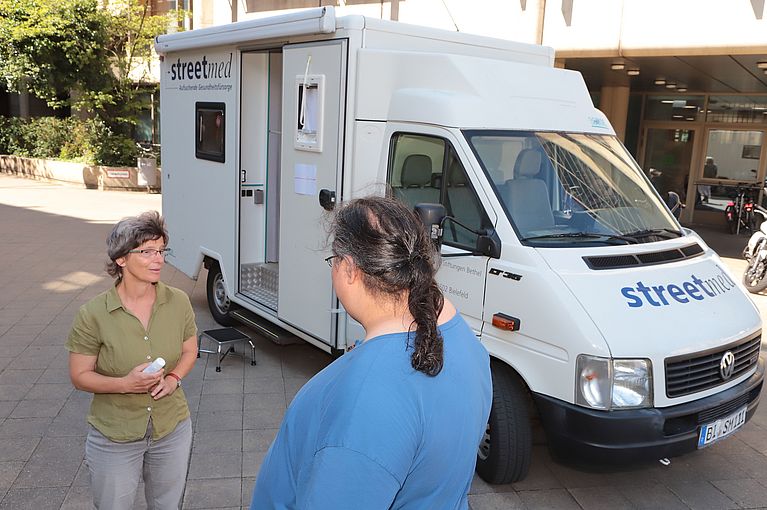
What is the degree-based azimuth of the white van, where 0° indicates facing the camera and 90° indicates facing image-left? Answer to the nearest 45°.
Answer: approximately 315°

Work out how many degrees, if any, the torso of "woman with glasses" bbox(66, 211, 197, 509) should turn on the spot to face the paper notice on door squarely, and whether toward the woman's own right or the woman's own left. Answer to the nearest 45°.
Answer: approximately 90° to the woman's own left

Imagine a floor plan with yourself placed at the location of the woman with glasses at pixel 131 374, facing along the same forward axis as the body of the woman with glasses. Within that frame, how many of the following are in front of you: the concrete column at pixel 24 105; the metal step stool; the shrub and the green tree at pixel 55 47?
0

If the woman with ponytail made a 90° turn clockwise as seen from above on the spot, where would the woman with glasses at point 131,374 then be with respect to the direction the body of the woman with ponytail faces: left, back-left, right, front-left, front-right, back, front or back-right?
left

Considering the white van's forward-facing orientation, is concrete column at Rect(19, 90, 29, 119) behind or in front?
behind

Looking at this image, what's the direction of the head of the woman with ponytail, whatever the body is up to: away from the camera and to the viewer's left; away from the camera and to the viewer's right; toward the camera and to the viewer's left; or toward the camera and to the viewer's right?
away from the camera and to the viewer's left

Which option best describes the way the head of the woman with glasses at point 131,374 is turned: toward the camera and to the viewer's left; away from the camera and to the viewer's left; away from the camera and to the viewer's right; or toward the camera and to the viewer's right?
toward the camera and to the viewer's right

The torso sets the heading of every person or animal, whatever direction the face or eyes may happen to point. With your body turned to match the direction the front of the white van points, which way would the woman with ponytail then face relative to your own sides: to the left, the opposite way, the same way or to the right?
the opposite way

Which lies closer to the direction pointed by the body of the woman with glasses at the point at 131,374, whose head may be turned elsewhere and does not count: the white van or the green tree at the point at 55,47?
the white van

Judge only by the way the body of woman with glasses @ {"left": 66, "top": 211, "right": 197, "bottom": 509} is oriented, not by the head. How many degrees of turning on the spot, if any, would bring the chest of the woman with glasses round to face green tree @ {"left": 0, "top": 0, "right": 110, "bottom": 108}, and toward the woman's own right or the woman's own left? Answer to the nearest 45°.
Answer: approximately 135° to the woman's own left

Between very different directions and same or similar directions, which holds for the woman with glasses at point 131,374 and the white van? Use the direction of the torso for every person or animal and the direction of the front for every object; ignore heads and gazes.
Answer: same or similar directions

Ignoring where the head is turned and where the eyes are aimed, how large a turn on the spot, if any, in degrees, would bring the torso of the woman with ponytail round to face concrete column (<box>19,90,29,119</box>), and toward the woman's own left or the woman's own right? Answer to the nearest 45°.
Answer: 0° — they already face it

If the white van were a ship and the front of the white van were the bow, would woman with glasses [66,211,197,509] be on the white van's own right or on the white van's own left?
on the white van's own right

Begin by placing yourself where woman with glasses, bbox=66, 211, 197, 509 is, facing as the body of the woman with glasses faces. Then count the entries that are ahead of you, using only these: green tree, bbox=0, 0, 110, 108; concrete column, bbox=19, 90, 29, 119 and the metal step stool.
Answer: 0

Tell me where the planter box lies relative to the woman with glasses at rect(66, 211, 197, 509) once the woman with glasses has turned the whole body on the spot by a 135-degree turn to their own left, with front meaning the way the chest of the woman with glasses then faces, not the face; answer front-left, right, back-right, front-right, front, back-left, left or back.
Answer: front

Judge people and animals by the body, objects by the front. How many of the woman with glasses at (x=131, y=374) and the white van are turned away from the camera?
0

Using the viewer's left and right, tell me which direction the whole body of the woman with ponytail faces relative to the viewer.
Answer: facing away from the viewer and to the left of the viewer

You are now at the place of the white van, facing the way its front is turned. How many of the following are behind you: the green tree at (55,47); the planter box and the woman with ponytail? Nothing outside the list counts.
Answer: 2

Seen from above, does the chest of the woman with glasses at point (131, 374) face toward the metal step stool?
no
